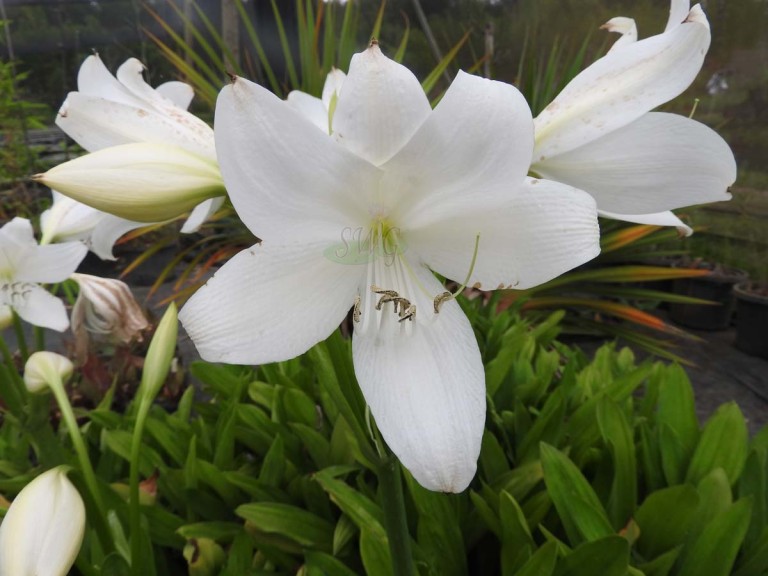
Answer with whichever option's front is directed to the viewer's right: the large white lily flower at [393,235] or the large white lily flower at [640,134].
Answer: the large white lily flower at [640,134]

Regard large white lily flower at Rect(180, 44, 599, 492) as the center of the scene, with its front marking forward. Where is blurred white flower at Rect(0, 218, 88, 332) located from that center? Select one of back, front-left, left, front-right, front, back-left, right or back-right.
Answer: back-right

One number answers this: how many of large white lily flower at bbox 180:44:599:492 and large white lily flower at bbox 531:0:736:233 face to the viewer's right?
1

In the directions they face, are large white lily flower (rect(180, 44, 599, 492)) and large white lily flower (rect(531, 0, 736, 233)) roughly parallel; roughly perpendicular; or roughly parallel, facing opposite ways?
roughly perpendicular

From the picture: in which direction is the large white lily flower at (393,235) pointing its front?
toward the camera

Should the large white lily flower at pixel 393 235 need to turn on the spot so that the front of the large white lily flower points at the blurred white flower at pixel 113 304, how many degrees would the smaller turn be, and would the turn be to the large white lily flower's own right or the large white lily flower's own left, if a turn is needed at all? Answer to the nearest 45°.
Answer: approximately 135° to the large white lily flower's own right

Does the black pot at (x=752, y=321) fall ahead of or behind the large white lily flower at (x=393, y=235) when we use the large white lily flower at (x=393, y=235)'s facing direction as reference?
behind

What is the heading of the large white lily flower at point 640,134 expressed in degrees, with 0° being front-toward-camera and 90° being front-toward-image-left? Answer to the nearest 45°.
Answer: approximately 270°

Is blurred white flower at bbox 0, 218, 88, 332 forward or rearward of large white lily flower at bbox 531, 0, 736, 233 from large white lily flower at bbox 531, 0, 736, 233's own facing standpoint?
rearward
